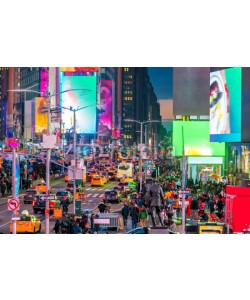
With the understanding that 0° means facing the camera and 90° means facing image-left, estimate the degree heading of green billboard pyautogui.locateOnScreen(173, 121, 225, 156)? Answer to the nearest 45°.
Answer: approximately 0°
